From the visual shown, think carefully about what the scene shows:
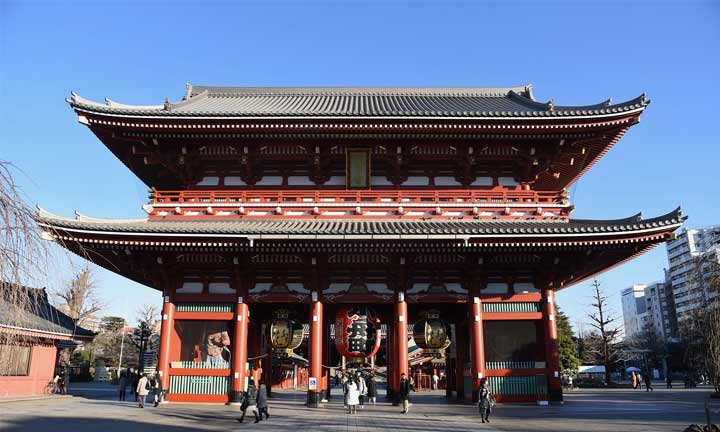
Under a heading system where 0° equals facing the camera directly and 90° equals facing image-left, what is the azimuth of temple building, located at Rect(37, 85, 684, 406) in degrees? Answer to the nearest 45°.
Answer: approximately 0°

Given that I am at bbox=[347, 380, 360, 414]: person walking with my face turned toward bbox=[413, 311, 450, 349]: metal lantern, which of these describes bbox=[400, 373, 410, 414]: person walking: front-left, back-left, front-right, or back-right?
front-right
